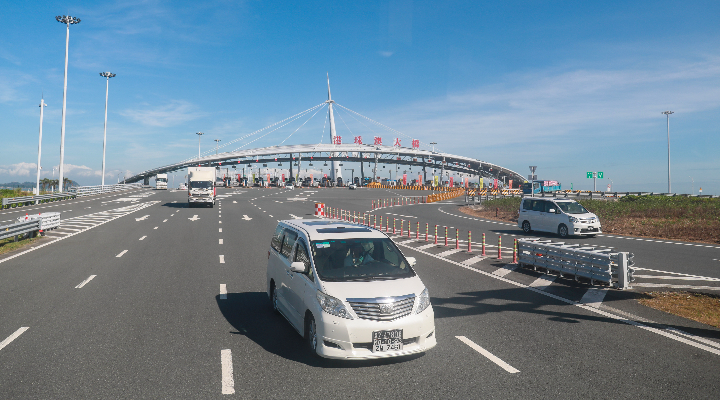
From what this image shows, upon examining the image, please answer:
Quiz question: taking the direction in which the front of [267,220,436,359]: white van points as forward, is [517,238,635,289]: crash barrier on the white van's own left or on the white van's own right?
on the white van's own left

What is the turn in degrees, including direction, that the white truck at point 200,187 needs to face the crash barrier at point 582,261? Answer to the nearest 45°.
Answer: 0° — it already faces it

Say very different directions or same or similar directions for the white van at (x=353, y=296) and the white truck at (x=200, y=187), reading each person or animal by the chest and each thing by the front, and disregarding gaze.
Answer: same or similar directions

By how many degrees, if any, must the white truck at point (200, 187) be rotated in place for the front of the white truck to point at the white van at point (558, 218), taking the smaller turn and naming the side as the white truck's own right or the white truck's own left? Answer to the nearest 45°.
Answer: approximately 45° to the white truck's own left

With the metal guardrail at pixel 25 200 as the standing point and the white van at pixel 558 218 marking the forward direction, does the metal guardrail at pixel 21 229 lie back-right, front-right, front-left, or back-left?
front-right

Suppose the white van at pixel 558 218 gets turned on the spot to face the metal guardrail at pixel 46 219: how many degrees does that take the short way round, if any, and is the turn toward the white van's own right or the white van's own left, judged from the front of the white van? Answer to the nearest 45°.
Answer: approximately 90° to the white van's own right

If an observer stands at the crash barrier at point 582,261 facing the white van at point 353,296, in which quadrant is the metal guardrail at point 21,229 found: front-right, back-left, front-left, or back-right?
front-right

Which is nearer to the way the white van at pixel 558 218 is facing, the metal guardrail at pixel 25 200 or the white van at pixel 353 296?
the white van

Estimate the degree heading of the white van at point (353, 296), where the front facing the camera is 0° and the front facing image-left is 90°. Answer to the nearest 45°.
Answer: approximately 315°

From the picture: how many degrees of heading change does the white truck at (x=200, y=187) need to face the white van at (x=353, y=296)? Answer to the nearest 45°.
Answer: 0° — it already faces it

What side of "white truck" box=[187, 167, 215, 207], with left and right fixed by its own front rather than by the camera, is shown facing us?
front

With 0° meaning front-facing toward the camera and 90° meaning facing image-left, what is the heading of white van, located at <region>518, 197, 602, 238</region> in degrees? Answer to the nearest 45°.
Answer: approximately 315°

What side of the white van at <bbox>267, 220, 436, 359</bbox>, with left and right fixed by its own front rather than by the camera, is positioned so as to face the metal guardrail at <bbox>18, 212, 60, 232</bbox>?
back

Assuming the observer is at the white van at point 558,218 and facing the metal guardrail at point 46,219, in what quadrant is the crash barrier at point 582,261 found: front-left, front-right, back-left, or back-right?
front-left
